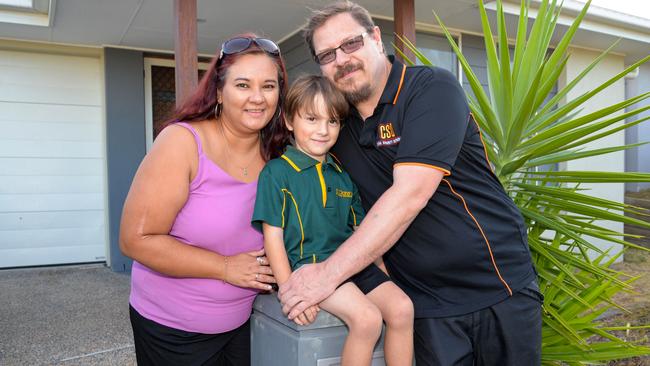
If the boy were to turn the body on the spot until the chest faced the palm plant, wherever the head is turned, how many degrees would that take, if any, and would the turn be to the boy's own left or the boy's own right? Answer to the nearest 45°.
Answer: approximately 90° to the boy's own left

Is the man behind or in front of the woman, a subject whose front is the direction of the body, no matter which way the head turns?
in front

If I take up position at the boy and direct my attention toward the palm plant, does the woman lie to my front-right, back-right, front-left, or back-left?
back-left

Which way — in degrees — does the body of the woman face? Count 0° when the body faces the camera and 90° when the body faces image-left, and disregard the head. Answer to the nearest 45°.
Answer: approximately 315°

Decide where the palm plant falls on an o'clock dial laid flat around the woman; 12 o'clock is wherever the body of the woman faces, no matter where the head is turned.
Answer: The palm plant is roughly at 10 o'clock from the woman.

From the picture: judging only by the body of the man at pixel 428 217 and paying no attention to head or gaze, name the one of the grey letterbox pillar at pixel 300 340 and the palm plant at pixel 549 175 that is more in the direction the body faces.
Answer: the grey letterbox pillar

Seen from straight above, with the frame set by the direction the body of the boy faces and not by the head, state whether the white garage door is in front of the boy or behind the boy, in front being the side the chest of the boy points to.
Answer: behind
